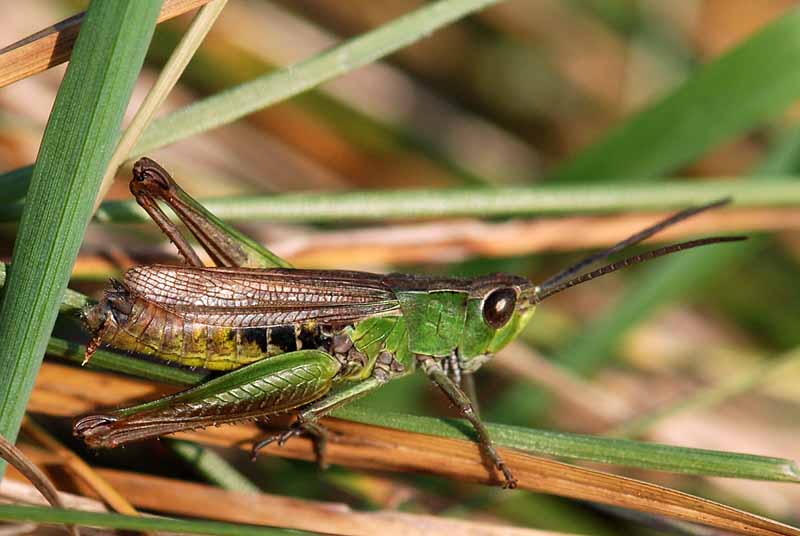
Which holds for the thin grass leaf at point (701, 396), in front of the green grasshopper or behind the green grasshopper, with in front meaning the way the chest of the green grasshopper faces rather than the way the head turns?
in front

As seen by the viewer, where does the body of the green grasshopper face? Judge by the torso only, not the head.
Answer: to the viewer's right

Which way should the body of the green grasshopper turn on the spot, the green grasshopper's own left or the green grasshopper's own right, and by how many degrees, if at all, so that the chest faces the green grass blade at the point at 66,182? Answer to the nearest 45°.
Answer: approximately 135° to the green grasshopper's own right
